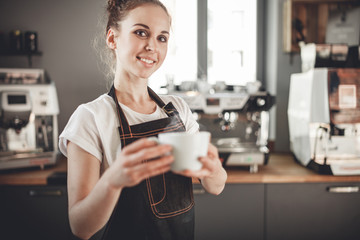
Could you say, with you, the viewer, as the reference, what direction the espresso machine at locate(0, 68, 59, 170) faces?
facing the viewer

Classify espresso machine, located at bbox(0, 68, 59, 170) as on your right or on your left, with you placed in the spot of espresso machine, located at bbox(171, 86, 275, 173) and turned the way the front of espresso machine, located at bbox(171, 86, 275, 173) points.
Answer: on your right

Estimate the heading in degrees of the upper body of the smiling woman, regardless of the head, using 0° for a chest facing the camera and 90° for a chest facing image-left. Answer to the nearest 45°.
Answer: approximately 315°

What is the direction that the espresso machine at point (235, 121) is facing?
toward the camera

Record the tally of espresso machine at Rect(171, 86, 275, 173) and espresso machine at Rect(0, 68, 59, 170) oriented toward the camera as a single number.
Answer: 2

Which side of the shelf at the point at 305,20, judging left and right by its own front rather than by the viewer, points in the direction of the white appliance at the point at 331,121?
front

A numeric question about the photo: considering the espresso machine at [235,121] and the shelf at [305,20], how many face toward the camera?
2

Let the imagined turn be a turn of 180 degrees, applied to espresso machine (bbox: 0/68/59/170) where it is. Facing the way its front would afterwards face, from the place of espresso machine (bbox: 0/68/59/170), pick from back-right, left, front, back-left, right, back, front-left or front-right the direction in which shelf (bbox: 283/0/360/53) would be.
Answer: right

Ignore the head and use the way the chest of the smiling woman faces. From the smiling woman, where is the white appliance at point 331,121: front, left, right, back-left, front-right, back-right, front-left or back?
left

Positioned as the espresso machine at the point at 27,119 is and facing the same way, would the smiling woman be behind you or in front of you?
in front
